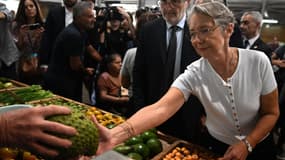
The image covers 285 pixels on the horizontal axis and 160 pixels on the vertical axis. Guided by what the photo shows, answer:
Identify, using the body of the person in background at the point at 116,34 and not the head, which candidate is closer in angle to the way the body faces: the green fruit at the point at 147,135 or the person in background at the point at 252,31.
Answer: the green fruit

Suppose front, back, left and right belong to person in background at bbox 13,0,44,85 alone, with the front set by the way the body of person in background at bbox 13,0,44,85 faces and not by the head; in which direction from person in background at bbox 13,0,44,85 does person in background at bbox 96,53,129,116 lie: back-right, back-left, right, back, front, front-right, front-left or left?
front-left

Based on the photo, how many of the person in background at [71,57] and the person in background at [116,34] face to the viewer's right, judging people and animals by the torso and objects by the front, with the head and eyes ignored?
1

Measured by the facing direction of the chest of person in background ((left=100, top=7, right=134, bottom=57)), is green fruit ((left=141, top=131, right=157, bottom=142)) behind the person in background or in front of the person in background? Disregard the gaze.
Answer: in front

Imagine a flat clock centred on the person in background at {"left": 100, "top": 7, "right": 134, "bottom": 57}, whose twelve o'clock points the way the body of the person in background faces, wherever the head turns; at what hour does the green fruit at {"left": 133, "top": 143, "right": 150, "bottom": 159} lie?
The green fruit is roughly at 12 o'clock from the person in background.

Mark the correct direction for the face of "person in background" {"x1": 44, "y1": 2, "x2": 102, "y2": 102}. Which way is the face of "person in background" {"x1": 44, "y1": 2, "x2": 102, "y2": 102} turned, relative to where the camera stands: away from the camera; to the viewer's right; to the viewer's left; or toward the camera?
to the viewer's right

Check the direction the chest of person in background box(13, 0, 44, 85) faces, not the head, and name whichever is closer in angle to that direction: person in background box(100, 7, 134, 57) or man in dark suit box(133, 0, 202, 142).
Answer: the man in dark suit

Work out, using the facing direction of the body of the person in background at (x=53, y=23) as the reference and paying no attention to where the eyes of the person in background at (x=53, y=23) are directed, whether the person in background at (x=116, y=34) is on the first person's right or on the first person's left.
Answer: on the first person's left

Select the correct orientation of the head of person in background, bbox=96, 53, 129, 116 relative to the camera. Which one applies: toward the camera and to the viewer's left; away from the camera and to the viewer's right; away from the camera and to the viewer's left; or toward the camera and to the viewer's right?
toward the camera and to the viewer's right
